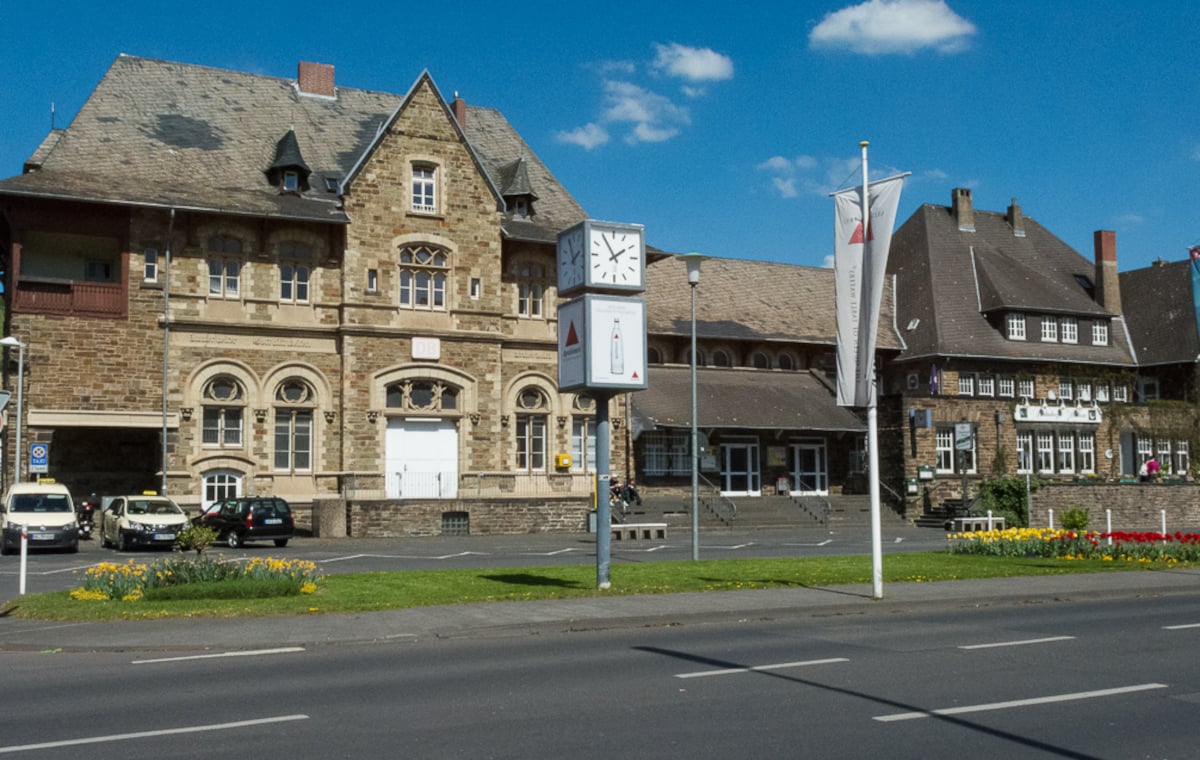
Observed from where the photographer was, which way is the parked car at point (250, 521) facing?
facing away from the viewer and to the left of the viewer

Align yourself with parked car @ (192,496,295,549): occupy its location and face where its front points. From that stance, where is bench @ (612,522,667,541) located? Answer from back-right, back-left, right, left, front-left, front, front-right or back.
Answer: back-right

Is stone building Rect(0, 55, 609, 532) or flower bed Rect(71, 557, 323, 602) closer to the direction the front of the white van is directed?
the flower bed

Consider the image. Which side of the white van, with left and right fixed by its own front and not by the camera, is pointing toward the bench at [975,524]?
left

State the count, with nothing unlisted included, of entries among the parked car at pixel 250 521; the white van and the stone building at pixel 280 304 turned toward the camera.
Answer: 2

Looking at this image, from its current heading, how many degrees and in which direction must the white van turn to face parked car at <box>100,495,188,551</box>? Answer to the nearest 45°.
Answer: approximately 90° to its left

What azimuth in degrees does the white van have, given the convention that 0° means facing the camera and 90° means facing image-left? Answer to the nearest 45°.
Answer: approximately 0°

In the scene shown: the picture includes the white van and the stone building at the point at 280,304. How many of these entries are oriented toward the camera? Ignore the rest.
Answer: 2

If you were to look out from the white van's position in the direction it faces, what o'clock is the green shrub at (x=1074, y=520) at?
The green shrub is roughly at 10 o'clock from the white van.

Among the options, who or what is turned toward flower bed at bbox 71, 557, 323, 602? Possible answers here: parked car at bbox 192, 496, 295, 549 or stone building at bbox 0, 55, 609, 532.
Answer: the stone building
